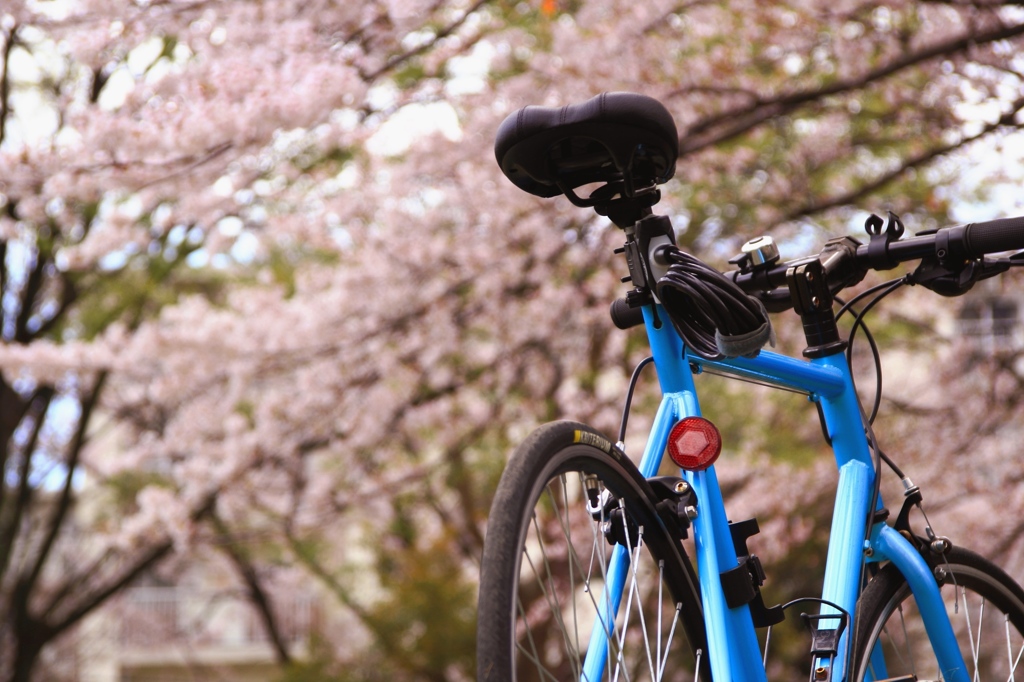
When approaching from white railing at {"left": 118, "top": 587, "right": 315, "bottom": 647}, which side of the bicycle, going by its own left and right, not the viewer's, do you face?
left

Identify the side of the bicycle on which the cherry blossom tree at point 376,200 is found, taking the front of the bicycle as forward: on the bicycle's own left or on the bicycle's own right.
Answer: on the bicycle's own left

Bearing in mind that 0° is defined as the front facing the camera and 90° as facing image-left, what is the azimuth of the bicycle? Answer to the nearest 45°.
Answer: approximately 225°
